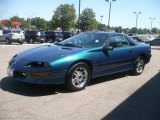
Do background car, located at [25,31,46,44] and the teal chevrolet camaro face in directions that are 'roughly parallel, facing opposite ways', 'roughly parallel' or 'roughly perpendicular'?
roughly perpendicular

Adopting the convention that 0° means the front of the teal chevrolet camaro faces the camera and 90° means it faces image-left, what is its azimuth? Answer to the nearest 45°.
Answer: approximately 45°

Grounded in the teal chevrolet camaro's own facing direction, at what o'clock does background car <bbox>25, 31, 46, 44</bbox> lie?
The background car is roughly at 4 o'clock from the teal chevrolet camaro.
